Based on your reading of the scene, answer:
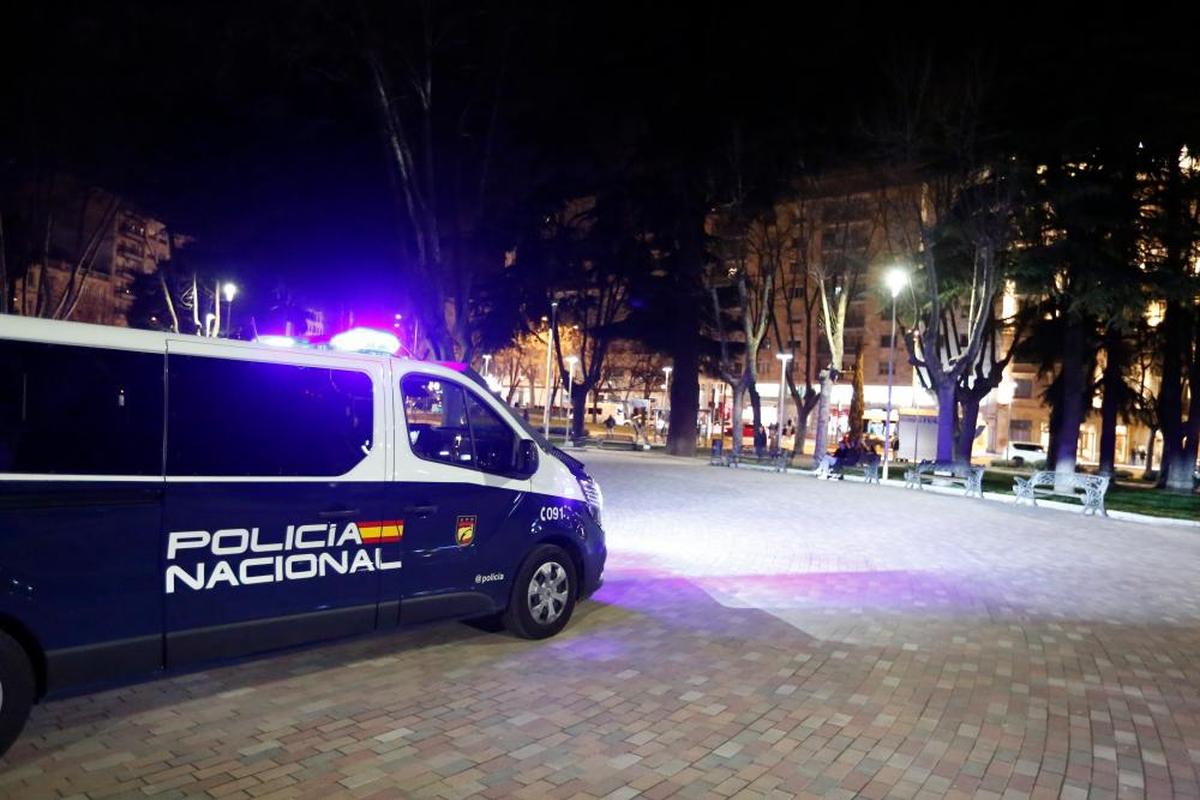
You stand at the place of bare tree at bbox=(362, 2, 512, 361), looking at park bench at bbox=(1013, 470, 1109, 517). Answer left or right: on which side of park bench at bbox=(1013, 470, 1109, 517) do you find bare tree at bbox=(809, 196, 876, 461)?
left

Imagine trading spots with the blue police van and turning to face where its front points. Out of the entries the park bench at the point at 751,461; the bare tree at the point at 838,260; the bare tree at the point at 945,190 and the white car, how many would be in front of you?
4

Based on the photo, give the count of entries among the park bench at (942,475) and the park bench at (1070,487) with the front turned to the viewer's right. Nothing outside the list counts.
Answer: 0

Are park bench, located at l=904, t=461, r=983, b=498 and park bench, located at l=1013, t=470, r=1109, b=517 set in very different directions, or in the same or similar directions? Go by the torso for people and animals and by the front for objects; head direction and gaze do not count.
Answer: same or similar directions

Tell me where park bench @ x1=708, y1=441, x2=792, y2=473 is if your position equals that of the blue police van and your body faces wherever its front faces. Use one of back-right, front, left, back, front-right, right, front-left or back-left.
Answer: front

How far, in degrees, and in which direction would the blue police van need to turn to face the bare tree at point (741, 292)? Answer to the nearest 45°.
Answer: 0° — it already faces it

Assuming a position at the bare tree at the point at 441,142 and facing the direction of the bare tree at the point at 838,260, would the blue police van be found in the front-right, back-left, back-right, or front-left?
back-right

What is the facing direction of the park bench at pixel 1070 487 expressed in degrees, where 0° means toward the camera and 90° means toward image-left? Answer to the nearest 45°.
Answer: approximately 45°

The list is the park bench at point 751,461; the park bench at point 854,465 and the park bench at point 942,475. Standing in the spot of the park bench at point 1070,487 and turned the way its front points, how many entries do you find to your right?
3

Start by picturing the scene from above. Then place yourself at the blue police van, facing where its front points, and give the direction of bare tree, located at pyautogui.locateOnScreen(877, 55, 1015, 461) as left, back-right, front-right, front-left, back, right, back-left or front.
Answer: front

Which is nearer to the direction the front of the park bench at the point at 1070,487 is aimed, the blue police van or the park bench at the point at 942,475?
the blue police van

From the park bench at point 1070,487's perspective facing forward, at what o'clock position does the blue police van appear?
The blue police van is roughly at 11 o'clock from the park bench.

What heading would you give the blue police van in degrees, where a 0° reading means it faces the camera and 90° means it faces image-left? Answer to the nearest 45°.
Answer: approximately 225°

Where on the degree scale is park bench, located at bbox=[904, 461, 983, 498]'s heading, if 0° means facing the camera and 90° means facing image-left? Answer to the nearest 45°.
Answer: approximately 45°

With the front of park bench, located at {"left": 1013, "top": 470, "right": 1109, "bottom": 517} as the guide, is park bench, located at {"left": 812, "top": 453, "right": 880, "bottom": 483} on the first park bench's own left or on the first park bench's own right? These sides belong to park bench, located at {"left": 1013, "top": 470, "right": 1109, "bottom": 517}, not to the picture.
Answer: on the first park bench's own right
